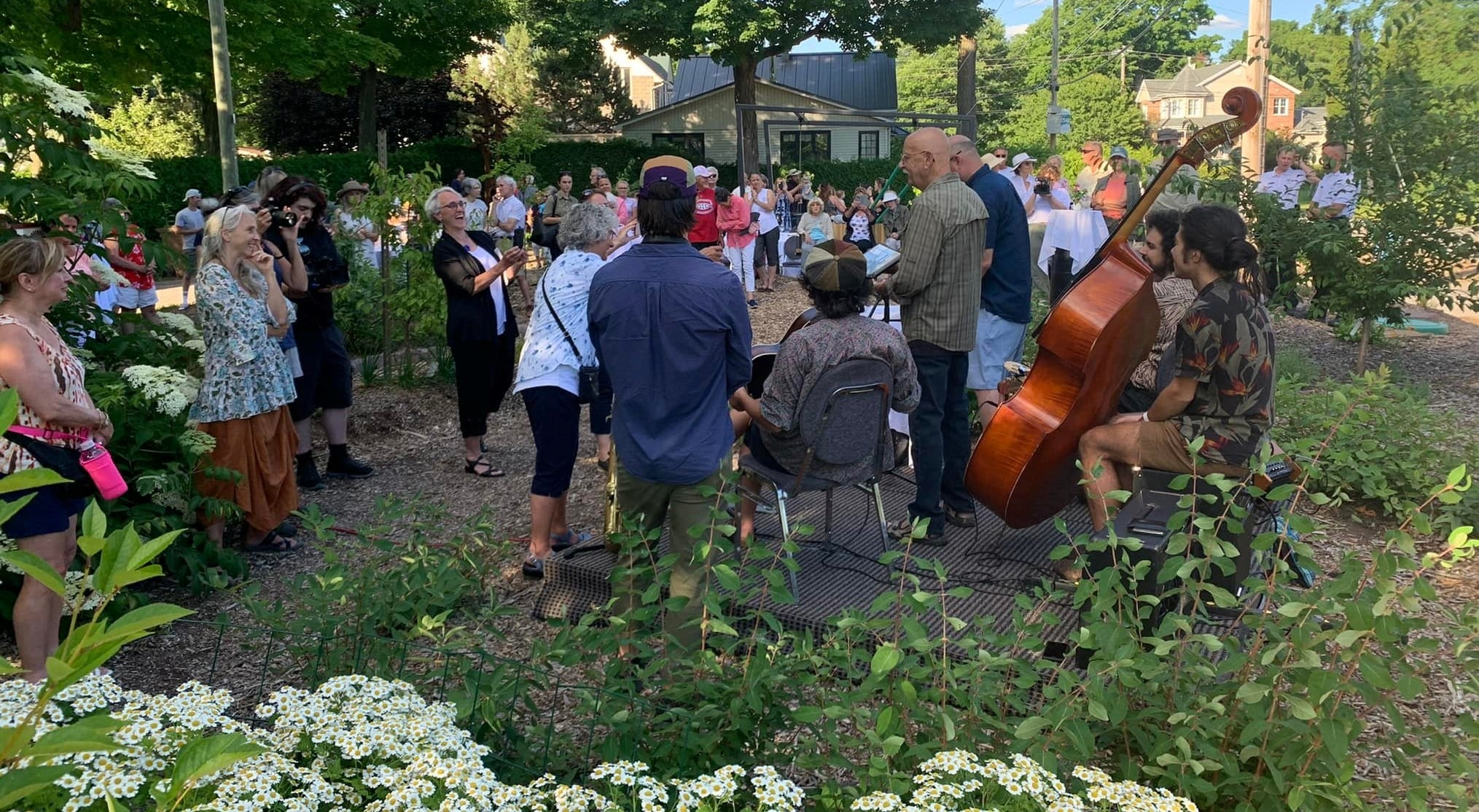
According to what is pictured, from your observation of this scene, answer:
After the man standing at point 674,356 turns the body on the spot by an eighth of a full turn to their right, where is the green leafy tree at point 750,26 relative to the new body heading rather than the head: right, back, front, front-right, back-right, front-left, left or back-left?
front-left

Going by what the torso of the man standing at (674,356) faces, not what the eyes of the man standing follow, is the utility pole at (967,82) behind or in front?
in front

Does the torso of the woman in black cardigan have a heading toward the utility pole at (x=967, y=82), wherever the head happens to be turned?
no

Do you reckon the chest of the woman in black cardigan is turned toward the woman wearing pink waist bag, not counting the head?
no

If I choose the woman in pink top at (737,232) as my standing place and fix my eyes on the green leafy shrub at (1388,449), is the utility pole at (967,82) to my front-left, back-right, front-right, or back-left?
back-left

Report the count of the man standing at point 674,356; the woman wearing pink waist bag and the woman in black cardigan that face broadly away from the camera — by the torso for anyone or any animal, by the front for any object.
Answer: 1

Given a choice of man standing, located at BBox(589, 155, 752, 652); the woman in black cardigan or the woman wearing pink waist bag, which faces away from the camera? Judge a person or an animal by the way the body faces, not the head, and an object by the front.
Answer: the man standing

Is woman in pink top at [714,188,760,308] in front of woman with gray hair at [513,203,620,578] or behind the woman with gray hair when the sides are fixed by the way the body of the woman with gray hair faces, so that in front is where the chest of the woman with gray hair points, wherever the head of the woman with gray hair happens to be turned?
in front

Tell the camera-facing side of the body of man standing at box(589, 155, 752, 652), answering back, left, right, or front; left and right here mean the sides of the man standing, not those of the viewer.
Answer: back

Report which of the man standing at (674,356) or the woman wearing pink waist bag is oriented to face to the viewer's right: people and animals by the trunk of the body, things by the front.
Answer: the woman wearing pink waist bag

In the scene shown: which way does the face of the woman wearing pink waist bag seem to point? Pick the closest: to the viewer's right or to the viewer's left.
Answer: to the viewer's right

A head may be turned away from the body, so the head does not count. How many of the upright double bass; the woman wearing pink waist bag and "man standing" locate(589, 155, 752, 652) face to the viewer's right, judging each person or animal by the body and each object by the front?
1

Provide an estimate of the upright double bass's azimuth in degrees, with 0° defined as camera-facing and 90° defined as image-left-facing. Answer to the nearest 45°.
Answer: approximately 135°

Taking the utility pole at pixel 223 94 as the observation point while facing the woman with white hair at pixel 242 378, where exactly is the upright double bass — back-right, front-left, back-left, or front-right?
front-left

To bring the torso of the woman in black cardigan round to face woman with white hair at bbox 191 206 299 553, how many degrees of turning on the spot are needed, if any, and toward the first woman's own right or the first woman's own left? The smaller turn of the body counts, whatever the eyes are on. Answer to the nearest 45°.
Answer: approximately 90° to the first woman's own right
